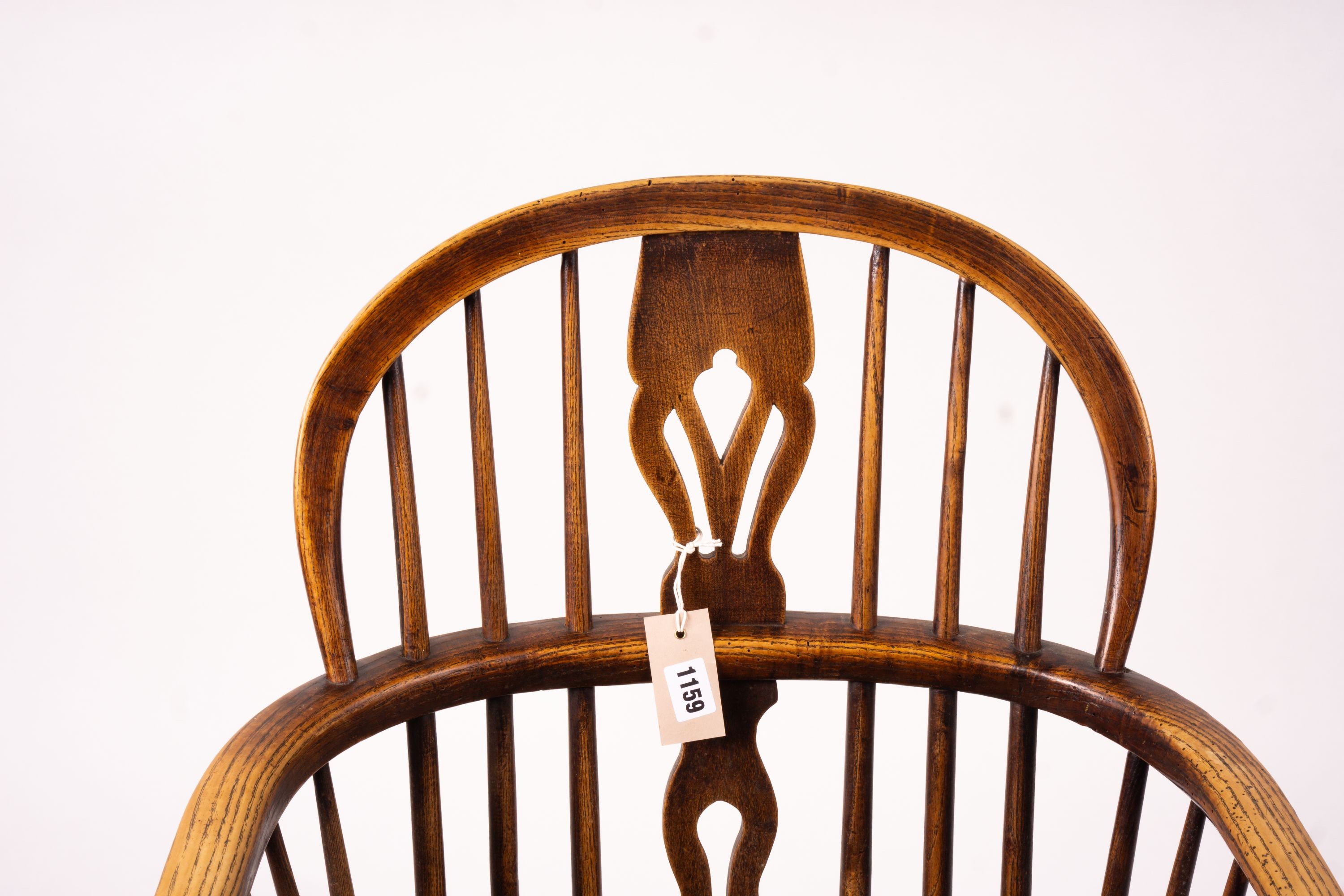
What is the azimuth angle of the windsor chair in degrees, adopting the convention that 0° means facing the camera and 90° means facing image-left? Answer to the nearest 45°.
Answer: approximately 0°

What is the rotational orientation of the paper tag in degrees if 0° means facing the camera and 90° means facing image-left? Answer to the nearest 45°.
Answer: approximately 0°
